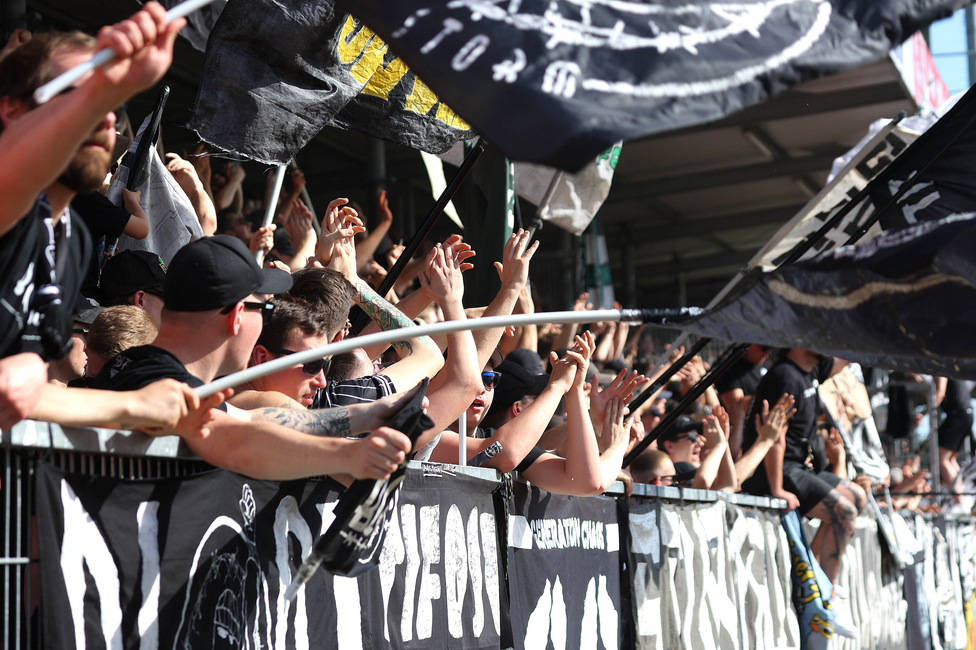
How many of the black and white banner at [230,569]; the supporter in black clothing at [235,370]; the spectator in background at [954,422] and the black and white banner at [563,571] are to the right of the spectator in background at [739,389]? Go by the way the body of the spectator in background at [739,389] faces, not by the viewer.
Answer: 3

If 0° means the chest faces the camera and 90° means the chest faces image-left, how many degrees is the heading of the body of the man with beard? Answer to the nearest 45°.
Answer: approximately 315°

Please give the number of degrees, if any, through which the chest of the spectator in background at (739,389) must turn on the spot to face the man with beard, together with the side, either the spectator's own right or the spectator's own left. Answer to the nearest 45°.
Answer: approximately 90° to the spectator's own right

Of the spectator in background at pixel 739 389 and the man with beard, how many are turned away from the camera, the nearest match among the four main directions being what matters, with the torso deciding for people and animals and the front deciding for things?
0

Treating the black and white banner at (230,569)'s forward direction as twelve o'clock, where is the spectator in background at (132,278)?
The spectator in background is roughly at 7 o'clock from the black and white banner.
